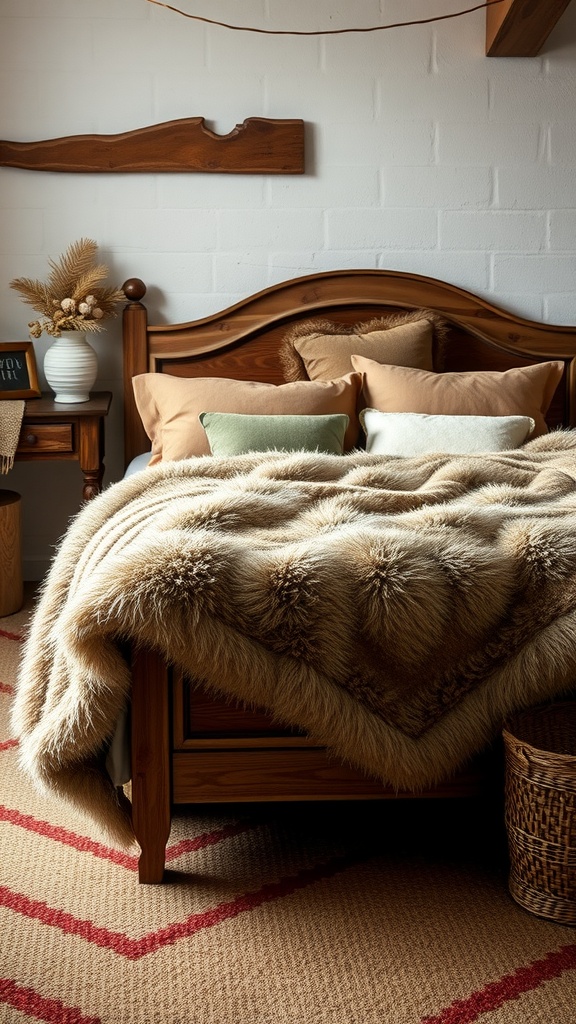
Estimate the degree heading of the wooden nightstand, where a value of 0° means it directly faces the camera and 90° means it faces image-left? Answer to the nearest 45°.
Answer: approximately 0°

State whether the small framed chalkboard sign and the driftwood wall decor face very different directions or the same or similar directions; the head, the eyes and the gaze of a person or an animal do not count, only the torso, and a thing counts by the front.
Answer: same or similar directions

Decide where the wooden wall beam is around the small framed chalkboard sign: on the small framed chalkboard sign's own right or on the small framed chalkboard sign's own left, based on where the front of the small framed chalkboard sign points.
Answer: on the small framed chalkboard sign's own left

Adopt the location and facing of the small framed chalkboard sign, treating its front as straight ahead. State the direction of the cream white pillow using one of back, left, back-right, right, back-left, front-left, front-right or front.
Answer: front-left

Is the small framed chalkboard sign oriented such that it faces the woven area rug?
yes

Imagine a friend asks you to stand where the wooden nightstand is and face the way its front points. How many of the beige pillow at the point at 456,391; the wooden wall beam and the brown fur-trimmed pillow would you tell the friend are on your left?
3

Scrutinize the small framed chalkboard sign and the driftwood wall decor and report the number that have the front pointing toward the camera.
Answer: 2

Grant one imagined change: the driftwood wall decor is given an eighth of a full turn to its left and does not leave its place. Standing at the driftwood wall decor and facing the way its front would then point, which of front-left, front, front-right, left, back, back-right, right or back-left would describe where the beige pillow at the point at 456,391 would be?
front

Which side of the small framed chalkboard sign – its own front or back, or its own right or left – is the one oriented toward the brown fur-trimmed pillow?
left

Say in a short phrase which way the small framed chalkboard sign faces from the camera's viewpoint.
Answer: facing the viewer

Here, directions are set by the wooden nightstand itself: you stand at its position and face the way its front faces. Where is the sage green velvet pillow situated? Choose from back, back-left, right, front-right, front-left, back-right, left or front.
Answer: front-left

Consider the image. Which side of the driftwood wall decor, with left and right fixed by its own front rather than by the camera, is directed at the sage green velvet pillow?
front

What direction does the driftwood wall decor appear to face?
toward the camera
